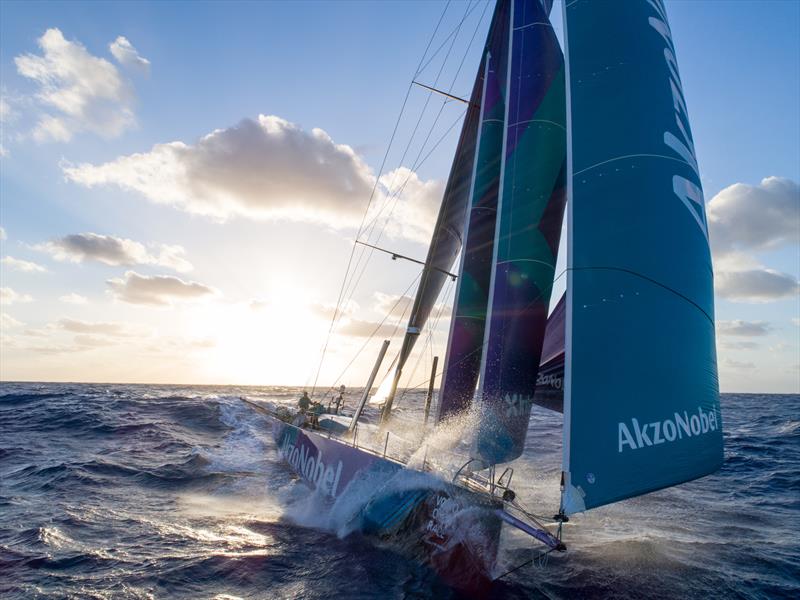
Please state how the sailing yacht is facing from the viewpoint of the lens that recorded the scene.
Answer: facing the viewer and to the right of the viewer
